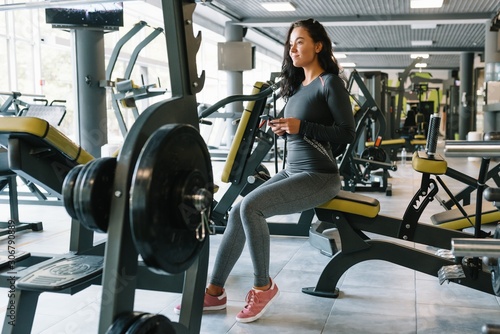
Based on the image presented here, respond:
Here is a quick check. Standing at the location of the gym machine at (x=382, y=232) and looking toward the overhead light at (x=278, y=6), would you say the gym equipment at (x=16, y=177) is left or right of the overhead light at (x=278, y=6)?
left

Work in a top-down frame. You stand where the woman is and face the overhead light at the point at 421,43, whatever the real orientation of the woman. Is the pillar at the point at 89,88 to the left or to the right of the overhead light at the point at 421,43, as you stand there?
left

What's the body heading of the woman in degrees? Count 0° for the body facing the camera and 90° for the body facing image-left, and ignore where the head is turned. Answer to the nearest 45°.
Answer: approximately 45°

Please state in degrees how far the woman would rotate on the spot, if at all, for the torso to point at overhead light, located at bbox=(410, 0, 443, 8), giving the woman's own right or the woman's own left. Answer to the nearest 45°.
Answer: approximately 135° to the woman's own right

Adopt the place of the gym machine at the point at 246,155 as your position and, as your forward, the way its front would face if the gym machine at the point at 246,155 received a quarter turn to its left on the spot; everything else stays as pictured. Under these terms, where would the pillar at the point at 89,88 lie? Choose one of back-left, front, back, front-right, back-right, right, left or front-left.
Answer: back-right
